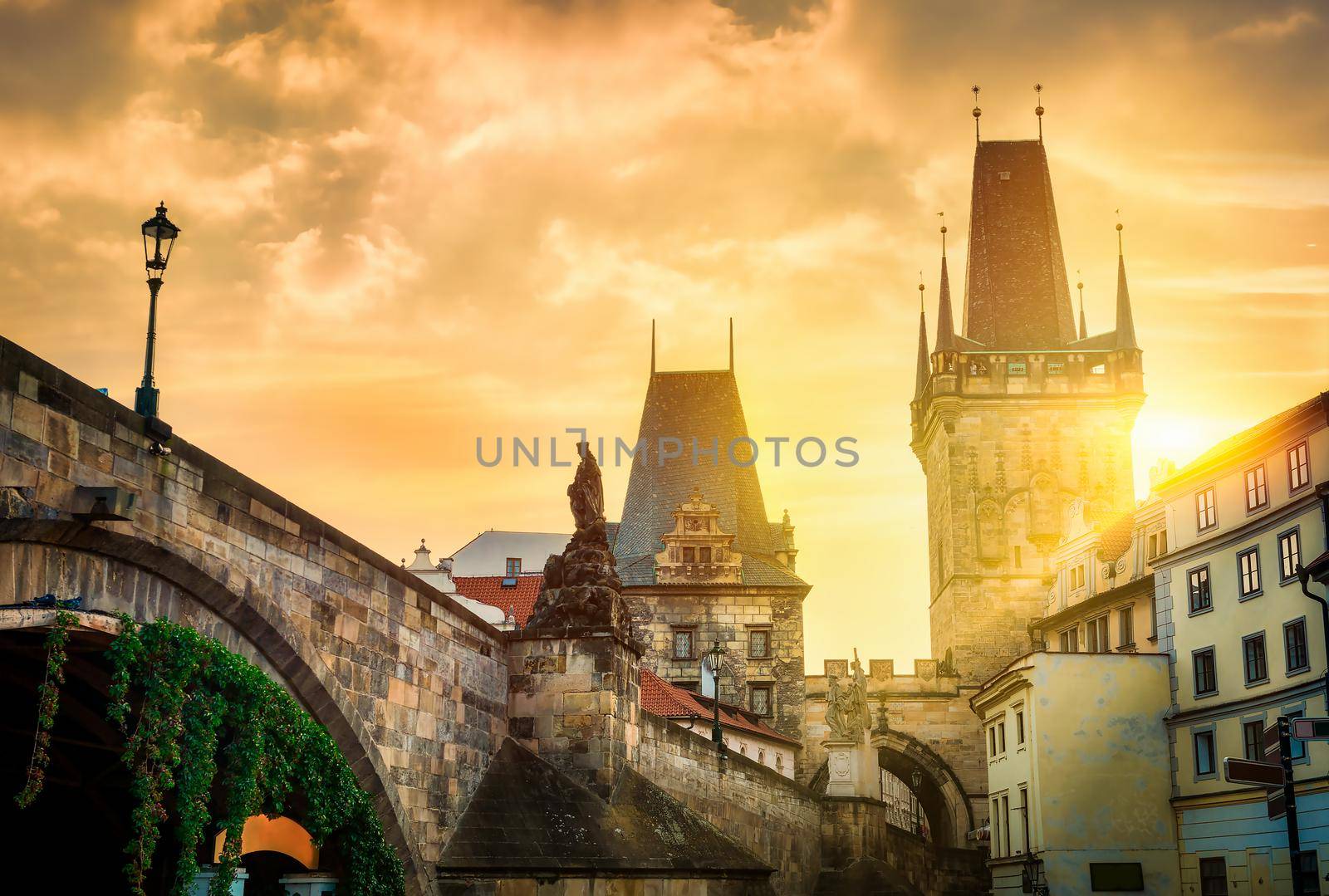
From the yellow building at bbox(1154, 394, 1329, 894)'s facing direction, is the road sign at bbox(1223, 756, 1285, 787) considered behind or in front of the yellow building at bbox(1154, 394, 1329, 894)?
in front

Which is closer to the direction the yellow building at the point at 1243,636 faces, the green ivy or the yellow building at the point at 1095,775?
the green ivy

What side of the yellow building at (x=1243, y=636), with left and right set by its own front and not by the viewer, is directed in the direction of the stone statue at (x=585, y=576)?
front

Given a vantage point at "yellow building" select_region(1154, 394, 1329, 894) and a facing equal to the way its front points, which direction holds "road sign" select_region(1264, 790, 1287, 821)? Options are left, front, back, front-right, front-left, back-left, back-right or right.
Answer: front-left

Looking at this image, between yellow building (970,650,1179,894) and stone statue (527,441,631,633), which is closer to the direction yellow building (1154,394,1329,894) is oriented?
the stone statue

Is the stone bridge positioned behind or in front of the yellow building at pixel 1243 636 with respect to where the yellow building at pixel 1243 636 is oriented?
in front

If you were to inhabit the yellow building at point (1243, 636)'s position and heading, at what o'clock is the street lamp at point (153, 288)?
The street lamp is roughly at 11 o'clock from the yellow building.
